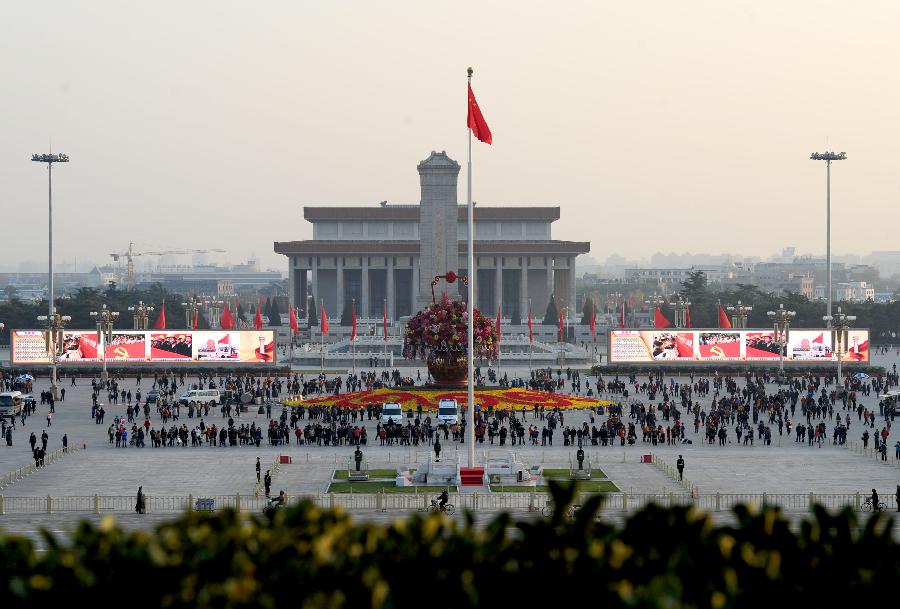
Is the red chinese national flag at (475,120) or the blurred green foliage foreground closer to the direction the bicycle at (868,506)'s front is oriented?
the red chinese national flag

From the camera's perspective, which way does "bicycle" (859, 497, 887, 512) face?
to the viewer's left

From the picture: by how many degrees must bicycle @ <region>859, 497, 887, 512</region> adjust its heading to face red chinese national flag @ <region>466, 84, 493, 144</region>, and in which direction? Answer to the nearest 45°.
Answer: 0° — it already faces it
